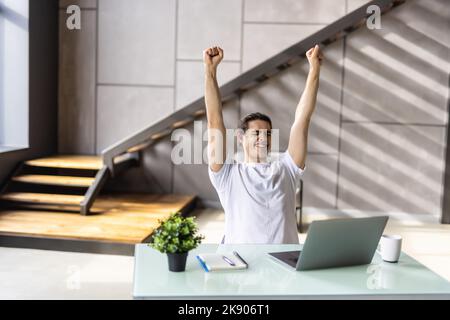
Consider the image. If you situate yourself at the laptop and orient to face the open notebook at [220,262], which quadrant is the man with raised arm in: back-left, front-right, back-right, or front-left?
front-right

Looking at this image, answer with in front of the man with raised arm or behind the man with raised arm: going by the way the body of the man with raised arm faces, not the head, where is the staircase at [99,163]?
behind

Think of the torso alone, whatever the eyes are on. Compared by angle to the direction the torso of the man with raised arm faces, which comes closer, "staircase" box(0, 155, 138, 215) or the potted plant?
the potted plant

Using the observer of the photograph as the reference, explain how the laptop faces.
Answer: facing away from the viewer and to the left of the viewer

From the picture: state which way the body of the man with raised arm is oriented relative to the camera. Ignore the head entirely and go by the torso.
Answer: toward the camera

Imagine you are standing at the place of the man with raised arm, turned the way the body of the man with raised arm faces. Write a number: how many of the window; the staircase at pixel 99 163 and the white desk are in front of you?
1

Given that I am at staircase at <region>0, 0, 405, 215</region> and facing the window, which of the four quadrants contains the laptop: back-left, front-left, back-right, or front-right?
back-left

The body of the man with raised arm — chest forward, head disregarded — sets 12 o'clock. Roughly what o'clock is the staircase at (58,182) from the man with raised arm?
The staircase is roughly at 5 o'clock from the man with raised arm.

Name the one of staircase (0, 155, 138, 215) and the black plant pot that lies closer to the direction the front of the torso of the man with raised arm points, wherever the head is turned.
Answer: the black plant pot

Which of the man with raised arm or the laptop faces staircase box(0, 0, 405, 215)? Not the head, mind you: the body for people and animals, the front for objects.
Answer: the laptop

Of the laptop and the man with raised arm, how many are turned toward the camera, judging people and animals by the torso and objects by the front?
1
